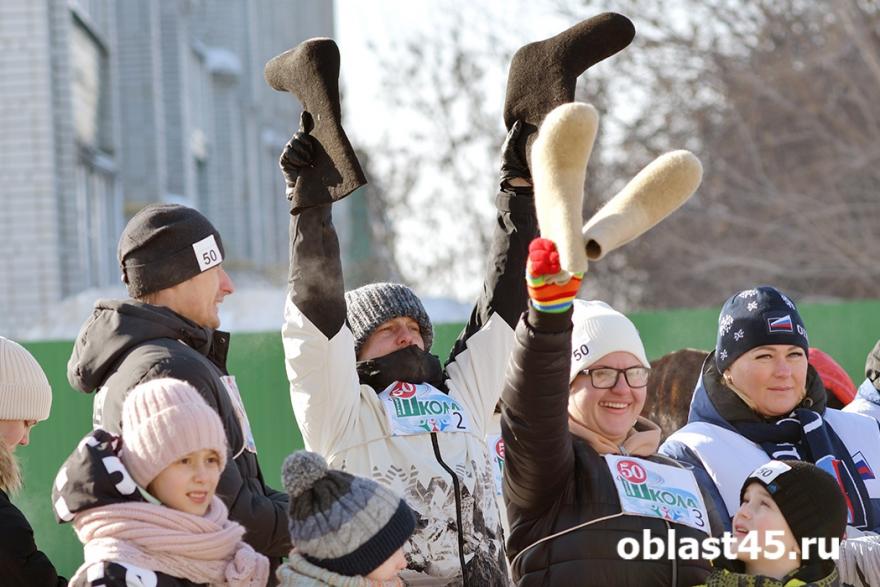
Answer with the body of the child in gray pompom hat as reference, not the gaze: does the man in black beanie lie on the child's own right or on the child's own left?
on the child's own left

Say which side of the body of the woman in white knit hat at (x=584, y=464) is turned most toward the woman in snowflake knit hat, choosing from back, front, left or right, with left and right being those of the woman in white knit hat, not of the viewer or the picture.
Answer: left

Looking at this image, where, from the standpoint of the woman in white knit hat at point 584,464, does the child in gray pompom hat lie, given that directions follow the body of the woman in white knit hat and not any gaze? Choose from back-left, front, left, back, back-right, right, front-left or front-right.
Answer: right

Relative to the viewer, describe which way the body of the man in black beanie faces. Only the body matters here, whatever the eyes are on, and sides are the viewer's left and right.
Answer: facing to the right of the viewer

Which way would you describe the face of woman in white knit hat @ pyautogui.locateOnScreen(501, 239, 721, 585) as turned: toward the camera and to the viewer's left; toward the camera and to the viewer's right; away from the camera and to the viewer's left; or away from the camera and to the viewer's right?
toward the camera and to the viewer's right

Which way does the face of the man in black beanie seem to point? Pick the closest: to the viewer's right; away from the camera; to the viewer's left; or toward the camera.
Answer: to the viewer's right

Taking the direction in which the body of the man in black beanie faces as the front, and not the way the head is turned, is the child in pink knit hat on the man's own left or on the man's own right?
on the man's own right

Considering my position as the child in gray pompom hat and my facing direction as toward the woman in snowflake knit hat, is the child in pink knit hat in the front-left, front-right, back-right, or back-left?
back-left

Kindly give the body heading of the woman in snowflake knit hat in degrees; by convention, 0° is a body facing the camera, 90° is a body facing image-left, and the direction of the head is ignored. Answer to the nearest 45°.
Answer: approximately 315°

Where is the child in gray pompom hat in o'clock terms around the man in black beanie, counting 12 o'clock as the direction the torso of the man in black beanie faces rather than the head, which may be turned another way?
The child in gray pompom hat is roughly at 2 o'clock from the man in black beanie.

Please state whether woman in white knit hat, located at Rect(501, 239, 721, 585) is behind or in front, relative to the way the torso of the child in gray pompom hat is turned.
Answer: in front

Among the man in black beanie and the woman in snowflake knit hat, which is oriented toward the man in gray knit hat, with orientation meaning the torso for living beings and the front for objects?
the man in black beanie
